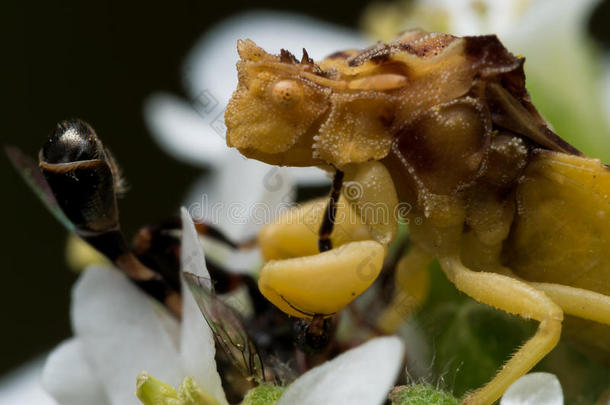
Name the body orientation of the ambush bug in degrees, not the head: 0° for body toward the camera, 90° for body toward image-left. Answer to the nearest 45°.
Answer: approximately 90°
